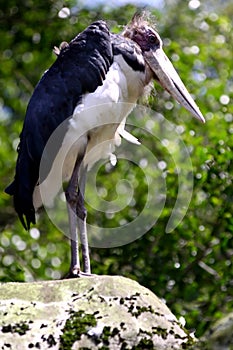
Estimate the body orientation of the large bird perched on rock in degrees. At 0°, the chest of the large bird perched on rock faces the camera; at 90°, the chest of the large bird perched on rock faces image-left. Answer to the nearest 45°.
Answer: approximately 270°
